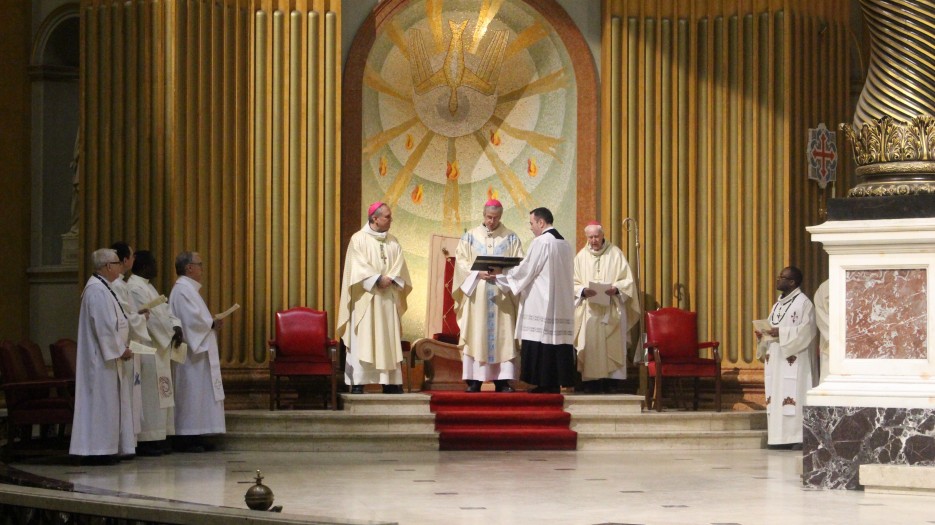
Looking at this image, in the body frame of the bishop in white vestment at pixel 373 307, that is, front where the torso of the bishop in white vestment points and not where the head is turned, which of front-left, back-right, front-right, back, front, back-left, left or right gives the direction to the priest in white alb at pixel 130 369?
right

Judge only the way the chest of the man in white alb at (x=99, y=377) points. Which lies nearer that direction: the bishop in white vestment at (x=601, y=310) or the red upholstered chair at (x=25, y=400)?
the bishop in white vestment

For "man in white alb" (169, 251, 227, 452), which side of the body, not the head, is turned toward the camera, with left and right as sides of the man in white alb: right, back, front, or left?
right

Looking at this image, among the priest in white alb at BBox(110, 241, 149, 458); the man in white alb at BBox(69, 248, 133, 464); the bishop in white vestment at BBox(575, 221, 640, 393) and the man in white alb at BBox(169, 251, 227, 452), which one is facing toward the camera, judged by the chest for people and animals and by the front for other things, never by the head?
the bishop in white vestment

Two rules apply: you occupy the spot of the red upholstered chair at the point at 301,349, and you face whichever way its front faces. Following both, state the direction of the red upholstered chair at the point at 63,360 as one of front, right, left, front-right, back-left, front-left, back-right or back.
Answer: front-right

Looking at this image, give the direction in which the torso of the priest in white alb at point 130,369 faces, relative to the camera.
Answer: to the viewer's right

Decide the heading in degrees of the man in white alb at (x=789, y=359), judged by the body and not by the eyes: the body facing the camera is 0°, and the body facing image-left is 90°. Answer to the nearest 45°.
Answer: approximately 45°

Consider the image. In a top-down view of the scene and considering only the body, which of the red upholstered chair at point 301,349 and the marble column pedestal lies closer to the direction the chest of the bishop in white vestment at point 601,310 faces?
the marble column pedestal

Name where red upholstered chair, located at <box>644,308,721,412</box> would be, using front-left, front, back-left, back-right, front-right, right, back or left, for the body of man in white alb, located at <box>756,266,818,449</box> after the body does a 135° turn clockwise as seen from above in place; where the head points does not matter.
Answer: front-left

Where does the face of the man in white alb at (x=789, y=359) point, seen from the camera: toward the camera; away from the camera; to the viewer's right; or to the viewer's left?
to the viewer's left

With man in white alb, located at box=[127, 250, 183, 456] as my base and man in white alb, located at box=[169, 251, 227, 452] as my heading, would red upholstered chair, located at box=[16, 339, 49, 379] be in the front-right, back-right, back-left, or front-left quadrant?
back-left

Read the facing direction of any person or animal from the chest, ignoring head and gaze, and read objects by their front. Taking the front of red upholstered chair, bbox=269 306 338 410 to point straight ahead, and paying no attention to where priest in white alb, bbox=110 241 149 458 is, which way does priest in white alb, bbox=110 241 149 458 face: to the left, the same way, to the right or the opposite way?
to the left

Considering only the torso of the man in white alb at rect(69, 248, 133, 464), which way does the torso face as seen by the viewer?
to the viewer's right

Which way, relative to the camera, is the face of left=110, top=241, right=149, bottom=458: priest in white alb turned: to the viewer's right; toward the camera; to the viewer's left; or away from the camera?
to the viewer's right

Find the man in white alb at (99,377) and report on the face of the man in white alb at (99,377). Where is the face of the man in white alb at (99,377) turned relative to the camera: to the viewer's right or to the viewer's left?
to the viewer's right

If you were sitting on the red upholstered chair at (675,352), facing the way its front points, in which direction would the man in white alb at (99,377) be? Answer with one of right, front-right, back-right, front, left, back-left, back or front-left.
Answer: right

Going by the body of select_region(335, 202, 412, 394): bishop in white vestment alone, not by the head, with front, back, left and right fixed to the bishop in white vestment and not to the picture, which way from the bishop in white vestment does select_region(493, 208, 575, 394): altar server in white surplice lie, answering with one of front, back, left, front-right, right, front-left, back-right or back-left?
front-left
